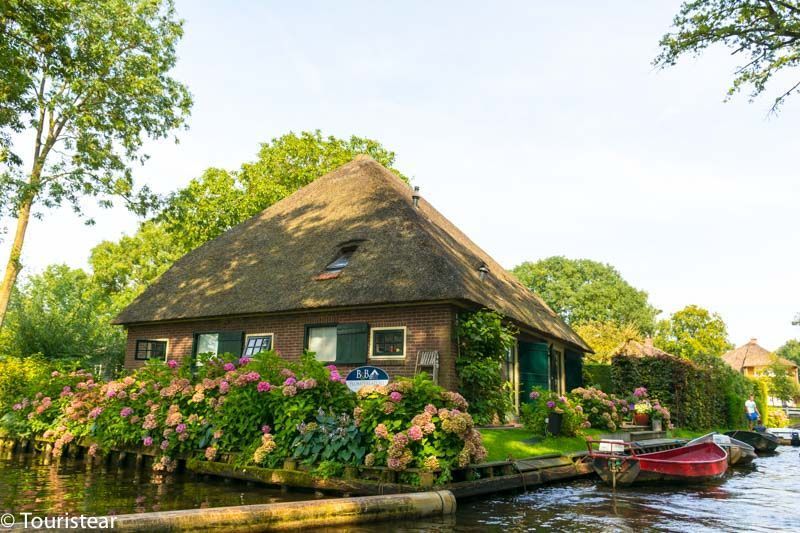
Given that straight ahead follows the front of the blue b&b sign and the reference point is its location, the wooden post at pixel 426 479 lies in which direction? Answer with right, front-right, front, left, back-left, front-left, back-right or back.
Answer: front

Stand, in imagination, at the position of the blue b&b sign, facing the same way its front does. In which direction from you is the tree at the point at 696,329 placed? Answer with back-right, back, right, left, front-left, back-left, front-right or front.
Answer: back-left

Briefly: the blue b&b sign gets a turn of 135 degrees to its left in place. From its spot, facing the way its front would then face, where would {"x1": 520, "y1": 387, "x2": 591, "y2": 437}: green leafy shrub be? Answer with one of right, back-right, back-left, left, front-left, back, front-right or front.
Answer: front-right

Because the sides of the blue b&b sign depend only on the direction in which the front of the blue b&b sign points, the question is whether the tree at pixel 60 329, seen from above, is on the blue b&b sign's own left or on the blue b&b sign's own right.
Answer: on the blue b&b sign's own right

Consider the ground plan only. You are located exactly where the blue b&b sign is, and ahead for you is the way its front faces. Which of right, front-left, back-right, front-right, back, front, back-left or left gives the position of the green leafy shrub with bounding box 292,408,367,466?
front

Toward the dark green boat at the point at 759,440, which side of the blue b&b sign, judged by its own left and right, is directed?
left

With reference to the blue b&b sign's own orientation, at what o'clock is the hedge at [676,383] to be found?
The hedge is roughly at 8 o'clock from the blue b&b sign.

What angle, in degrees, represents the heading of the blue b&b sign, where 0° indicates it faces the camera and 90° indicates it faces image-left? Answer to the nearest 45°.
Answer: approximately 0°

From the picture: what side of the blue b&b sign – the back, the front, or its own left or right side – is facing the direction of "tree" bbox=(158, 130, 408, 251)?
back

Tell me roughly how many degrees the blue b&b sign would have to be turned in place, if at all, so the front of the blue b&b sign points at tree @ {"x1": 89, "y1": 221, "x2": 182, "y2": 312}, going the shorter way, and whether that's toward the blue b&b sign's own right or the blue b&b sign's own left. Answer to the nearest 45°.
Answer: approximately 135° to the blue b&b sign's own right

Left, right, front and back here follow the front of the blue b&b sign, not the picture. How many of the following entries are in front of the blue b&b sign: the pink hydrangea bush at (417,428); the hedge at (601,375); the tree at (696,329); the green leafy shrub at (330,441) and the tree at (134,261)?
2

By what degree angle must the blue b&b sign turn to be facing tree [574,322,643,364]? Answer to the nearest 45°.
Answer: approximately 135° to its left

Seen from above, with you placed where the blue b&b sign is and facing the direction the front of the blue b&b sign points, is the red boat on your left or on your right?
on your left

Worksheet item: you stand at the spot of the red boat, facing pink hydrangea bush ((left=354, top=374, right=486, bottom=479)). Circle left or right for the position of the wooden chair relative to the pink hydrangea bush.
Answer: right
